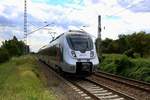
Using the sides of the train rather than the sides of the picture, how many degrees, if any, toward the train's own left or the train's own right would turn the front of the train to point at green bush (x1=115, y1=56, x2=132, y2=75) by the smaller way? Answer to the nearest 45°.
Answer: approximately 90° to the train's own left

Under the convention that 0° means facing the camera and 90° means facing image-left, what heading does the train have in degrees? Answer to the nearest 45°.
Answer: approximately 315°
